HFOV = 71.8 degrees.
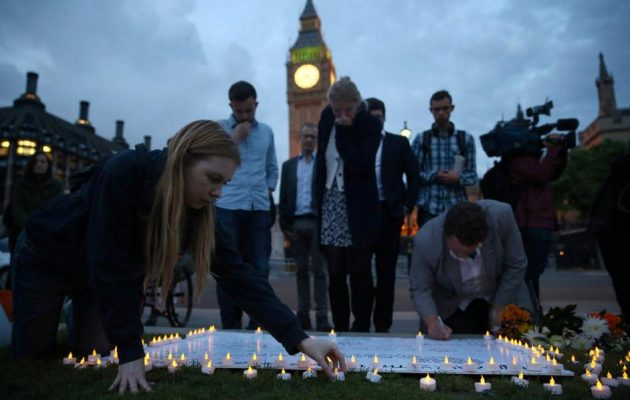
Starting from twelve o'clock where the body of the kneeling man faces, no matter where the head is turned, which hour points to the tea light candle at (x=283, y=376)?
The tea light candle is roughly at 1 o'clock from the kneeling man.

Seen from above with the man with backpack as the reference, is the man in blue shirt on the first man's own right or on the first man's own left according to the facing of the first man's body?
on the first man's own right

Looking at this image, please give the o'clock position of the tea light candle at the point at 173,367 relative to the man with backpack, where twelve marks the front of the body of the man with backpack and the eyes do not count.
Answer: The tea light candle is roughly at 1 o'clock from the man with backpack.

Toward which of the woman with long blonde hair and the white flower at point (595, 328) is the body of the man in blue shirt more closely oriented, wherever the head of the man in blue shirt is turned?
the woman with long blonde hair

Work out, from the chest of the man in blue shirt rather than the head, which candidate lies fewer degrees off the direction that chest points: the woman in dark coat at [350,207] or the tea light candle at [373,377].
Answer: the tea light candle
